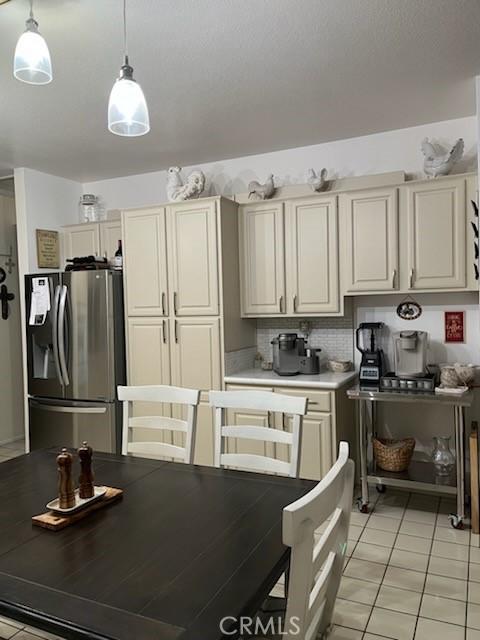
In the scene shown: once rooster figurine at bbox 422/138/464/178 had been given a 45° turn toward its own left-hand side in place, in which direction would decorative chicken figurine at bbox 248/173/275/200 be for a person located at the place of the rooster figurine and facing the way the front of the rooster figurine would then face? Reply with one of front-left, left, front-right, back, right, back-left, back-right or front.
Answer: front-right

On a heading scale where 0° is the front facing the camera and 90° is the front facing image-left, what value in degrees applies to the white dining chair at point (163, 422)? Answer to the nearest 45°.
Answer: approximately 45°

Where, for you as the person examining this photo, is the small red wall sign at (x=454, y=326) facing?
facing the viewer

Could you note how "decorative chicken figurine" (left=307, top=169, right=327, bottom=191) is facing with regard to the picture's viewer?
facing to the left of the viewer

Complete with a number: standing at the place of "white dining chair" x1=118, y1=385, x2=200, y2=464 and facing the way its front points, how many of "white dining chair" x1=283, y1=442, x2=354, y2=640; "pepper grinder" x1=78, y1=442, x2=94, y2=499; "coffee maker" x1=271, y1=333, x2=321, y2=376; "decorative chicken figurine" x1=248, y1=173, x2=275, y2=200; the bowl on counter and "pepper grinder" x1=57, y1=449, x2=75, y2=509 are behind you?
3

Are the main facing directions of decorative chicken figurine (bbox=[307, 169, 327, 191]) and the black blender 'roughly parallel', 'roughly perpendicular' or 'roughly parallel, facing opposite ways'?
roughly perpendicular

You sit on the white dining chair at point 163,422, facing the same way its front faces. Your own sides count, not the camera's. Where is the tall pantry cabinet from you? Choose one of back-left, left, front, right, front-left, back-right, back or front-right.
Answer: back-right

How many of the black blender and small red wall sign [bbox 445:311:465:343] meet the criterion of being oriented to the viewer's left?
0

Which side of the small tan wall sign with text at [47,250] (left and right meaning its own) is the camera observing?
front

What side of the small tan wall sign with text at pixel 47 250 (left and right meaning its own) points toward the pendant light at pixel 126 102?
front

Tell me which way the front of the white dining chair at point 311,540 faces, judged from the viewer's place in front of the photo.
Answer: facing away from the viewer and to the left of the viewer

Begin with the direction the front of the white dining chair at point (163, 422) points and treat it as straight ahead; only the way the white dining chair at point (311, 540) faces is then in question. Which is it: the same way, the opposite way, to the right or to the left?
to the right

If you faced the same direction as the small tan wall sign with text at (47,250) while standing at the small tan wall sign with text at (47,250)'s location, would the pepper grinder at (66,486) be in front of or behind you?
in front

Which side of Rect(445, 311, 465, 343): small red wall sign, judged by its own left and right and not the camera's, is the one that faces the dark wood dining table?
front

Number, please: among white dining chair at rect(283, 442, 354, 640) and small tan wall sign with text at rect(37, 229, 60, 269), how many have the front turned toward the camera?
1

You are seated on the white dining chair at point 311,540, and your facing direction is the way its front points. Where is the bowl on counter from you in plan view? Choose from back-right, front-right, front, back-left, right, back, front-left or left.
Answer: front-right

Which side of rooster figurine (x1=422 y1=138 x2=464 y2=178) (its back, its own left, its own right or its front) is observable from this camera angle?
left
